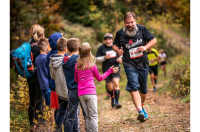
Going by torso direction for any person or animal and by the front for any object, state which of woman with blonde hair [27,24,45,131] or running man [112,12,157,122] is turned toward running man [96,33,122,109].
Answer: the woman with blonde hair

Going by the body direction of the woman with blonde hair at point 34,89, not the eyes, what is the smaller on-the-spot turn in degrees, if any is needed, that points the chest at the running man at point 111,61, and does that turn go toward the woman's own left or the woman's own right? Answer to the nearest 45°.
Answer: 0° — they already face them

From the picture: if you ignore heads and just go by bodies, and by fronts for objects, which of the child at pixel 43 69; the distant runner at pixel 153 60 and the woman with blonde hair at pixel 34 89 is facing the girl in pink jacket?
the distant runner

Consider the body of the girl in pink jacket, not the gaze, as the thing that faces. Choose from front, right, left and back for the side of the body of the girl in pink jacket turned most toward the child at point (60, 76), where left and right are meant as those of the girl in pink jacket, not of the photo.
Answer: left

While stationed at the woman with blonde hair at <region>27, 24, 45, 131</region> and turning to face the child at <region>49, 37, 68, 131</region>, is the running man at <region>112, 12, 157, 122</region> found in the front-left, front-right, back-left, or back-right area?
front-left

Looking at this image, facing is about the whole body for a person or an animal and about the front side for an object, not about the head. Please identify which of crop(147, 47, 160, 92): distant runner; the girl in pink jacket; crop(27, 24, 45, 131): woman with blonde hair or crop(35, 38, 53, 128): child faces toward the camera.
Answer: the distant runner

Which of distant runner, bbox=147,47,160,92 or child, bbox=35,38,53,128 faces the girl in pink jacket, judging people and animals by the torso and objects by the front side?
the distant runner

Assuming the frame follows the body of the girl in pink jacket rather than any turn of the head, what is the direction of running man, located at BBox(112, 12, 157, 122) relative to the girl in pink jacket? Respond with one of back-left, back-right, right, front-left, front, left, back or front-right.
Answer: front

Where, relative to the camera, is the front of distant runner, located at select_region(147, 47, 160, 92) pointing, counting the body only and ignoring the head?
toward the camera

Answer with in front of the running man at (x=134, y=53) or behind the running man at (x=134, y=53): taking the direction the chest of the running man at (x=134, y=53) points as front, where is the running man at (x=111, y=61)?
behind

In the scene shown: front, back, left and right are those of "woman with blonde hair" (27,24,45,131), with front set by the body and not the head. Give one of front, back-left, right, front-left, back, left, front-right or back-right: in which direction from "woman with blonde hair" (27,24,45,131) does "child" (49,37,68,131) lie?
right

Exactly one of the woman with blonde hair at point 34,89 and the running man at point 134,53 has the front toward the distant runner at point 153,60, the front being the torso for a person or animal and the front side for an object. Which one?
the woman with blonde hair

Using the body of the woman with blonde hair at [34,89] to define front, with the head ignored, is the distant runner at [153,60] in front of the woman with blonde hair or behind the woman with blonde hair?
in front

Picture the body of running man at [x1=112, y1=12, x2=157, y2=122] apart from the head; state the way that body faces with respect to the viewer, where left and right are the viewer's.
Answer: facing the viewer

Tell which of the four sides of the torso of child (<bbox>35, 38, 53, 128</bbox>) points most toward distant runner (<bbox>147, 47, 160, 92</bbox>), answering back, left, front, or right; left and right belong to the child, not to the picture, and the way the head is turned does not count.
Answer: front

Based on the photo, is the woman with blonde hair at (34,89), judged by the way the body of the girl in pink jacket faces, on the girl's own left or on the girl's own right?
on the girl's own left

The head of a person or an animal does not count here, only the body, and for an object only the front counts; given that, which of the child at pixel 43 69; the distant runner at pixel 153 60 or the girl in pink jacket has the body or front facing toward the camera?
the distant runner

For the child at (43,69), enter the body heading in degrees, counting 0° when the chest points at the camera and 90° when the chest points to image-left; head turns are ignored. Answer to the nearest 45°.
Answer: approximately 225°
